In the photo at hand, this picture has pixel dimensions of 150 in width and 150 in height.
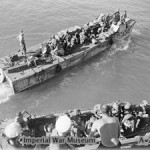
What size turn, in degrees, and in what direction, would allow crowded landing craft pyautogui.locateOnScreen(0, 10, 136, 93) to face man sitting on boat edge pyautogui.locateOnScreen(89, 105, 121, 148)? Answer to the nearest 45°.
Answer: approximately 135° to its right

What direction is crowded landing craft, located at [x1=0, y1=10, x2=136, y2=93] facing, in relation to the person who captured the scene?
facing away from the viewer and to the right of the viewer

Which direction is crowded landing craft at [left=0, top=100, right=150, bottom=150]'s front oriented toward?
to the viewer's right

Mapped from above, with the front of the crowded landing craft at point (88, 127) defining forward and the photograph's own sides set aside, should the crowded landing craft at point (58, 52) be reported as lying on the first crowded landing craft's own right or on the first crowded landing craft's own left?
on the first crowded landing craft's own left

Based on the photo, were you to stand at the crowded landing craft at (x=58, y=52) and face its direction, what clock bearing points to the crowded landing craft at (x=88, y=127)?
the crowded landing craft at (x=88, y=127) is roughly at 4 o'clock from the crowded landing craft at (x=58, y=52).

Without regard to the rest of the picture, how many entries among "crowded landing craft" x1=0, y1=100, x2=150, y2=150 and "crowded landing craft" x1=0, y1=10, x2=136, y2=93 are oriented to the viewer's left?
0
